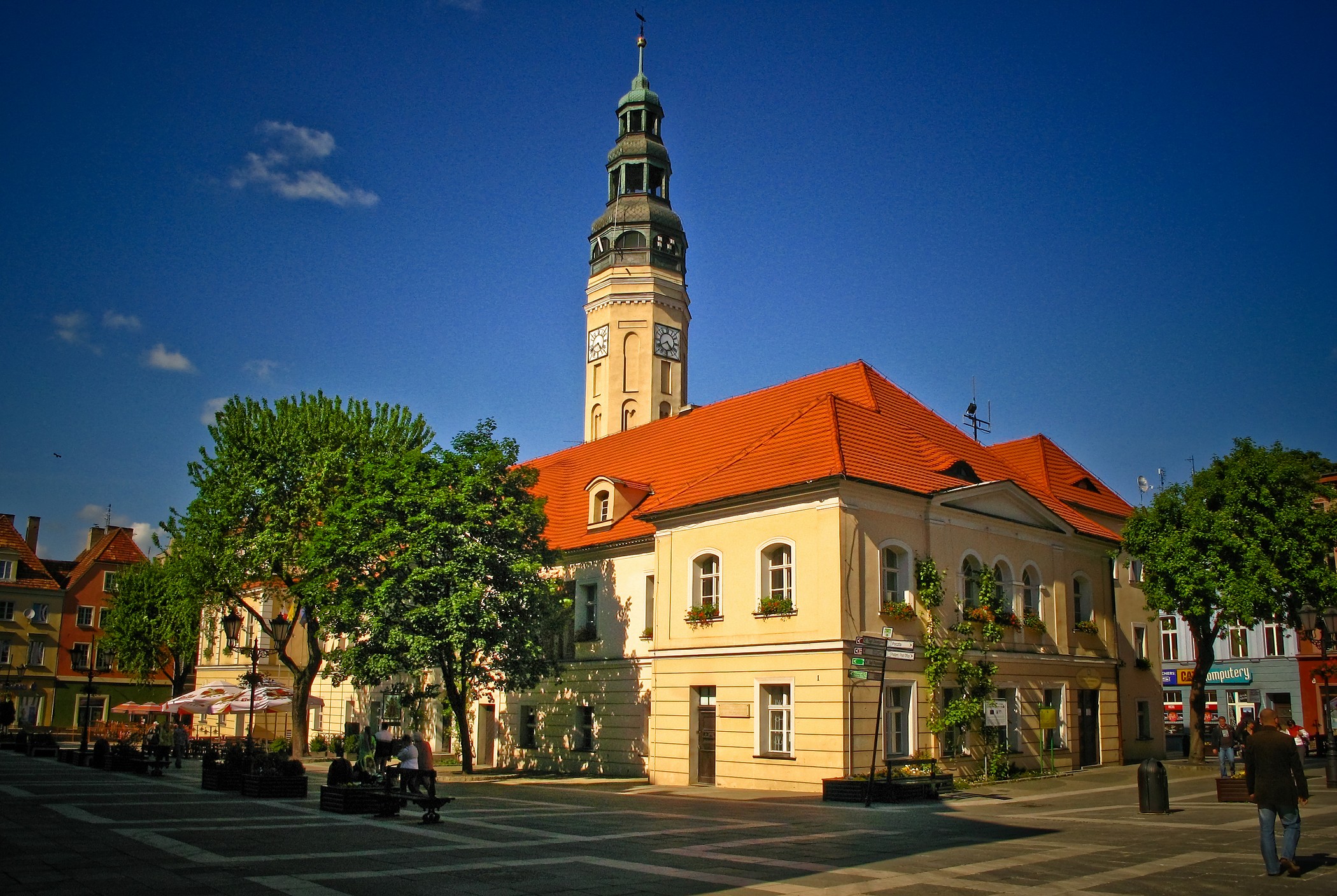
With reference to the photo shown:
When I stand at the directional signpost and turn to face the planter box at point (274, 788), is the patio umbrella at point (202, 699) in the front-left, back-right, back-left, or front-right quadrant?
front-right

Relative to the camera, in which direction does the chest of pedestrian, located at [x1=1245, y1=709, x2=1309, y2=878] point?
away from the camera

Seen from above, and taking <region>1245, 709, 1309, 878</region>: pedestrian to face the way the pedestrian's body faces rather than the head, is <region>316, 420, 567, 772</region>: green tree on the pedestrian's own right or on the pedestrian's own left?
on the pedestrian's own left

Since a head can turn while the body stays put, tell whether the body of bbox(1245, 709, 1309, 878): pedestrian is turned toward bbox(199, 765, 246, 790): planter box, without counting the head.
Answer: no

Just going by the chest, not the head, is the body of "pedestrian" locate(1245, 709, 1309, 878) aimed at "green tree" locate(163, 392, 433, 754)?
no

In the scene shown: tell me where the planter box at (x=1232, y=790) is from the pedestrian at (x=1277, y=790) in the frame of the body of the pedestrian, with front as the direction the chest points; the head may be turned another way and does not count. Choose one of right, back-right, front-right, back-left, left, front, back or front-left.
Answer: front

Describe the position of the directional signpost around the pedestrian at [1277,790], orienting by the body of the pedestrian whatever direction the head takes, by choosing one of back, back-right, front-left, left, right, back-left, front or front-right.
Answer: front-left

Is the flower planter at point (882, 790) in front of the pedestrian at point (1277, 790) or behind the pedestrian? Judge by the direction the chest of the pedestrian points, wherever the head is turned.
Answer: in front

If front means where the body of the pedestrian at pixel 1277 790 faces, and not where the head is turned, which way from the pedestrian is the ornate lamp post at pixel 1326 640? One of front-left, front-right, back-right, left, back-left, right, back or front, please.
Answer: front

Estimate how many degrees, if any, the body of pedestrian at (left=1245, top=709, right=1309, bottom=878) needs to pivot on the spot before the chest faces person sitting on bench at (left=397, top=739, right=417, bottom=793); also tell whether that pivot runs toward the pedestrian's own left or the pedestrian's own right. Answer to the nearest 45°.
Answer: approximately 90° to the pedestrian's own left

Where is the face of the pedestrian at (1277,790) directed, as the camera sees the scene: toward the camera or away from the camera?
away from the camera

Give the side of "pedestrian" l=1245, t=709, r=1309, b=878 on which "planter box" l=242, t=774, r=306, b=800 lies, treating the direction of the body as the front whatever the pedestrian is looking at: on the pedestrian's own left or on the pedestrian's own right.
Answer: on the pedestrian's own left
